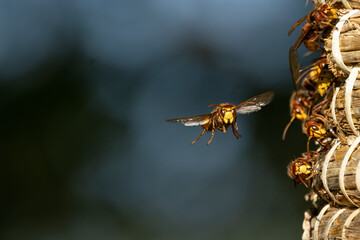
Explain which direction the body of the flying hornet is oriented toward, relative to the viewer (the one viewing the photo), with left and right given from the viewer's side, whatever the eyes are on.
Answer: facing the viewer and to the right of the viewer
